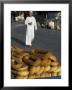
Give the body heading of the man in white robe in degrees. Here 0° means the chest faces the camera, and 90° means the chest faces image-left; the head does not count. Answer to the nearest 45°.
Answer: approximately 0°
